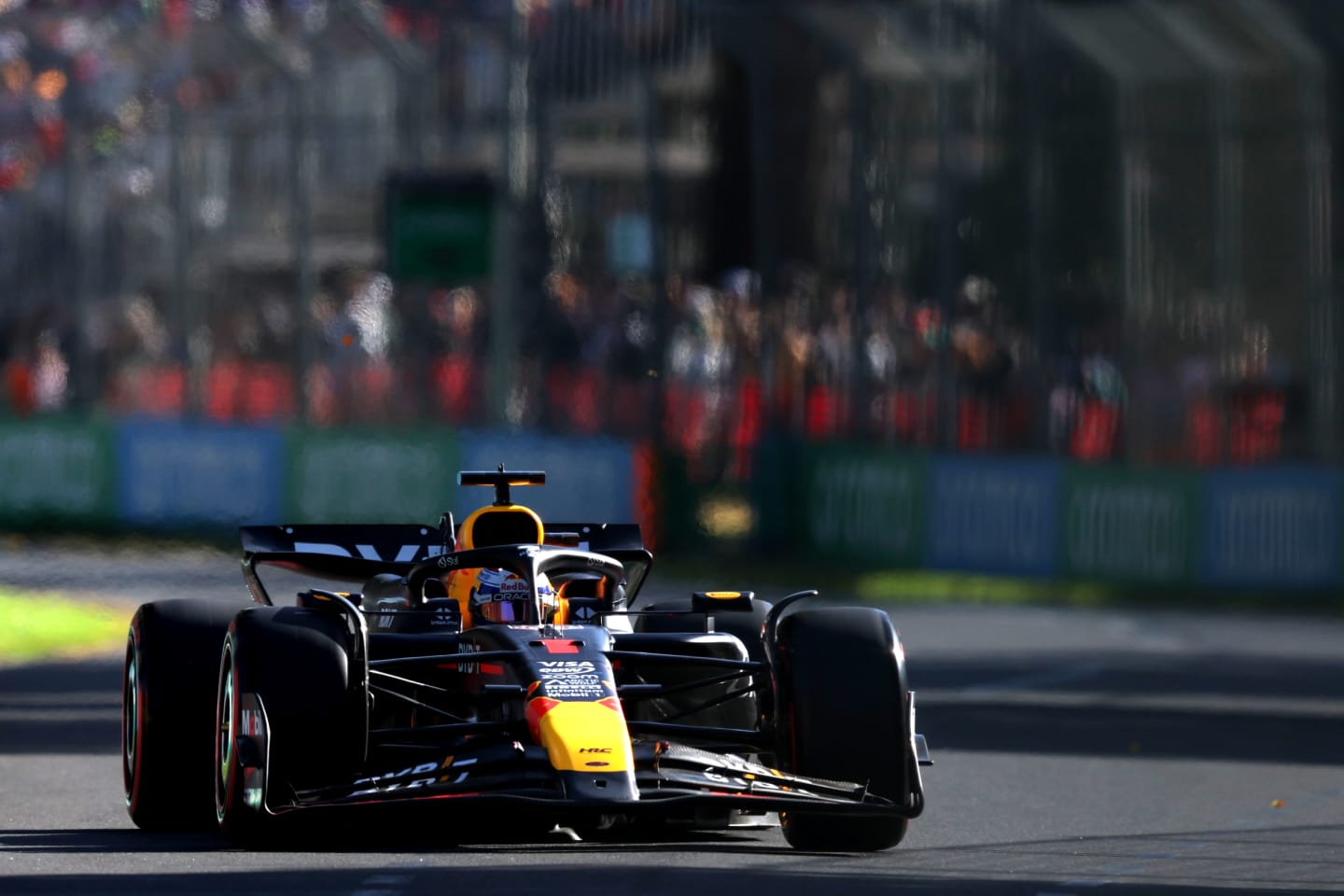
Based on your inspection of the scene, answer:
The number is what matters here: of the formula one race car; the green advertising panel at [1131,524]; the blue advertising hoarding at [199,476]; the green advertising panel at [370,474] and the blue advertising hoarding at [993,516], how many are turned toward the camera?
5

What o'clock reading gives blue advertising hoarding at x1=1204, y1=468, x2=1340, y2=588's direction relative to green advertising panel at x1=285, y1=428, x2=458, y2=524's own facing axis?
The blue advertising hoarding is roughly at 10 o'clock from the green advertising panel.

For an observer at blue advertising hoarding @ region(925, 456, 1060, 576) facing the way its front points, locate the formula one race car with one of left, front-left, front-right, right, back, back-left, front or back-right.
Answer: front

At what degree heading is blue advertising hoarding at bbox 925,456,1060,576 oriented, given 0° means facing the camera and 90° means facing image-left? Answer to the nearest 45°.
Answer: approximately 0°

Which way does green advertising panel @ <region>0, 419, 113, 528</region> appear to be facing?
toward the camera

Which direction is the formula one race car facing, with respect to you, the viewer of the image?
facing the viewer

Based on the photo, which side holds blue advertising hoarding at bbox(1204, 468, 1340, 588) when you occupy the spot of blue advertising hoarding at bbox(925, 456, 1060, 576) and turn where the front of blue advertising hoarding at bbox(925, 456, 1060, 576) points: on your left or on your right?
on your left

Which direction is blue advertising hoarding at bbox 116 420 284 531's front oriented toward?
toward the camera

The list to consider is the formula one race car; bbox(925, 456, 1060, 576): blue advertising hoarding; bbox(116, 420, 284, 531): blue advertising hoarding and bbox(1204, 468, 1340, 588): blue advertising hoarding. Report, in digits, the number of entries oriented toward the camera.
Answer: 4

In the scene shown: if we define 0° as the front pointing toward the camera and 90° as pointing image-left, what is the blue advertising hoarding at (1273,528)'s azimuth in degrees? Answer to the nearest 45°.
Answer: approximately 0°

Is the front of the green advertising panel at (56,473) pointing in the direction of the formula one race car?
yes
